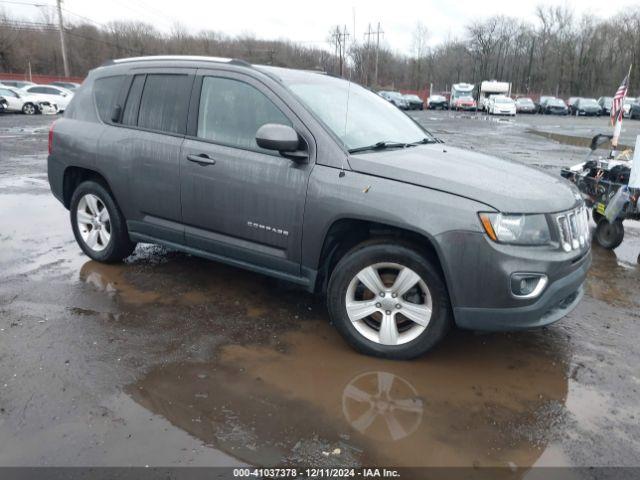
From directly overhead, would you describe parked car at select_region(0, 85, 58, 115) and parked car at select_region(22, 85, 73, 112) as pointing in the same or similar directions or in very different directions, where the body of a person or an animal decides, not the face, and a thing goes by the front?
same or similar directions

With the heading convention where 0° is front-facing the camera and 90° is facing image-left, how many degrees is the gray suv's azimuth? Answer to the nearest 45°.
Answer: approximately 315°

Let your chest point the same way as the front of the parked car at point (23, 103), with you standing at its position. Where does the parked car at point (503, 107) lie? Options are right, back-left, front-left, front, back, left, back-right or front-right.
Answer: front-left

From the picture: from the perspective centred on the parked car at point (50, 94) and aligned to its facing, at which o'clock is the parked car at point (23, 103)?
the parked car at point (23, 103) is roughly at 4 o'clock from the parked car at point (50, 94).

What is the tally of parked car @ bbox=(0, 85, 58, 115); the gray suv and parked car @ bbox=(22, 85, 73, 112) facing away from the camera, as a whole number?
0

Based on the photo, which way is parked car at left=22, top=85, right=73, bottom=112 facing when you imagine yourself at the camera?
facing the viewer and to the right of the viewer

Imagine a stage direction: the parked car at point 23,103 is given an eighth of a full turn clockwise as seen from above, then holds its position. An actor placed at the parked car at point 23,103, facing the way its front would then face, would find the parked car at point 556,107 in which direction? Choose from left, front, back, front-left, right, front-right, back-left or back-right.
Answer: left

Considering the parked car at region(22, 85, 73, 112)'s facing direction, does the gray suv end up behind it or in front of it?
in front
